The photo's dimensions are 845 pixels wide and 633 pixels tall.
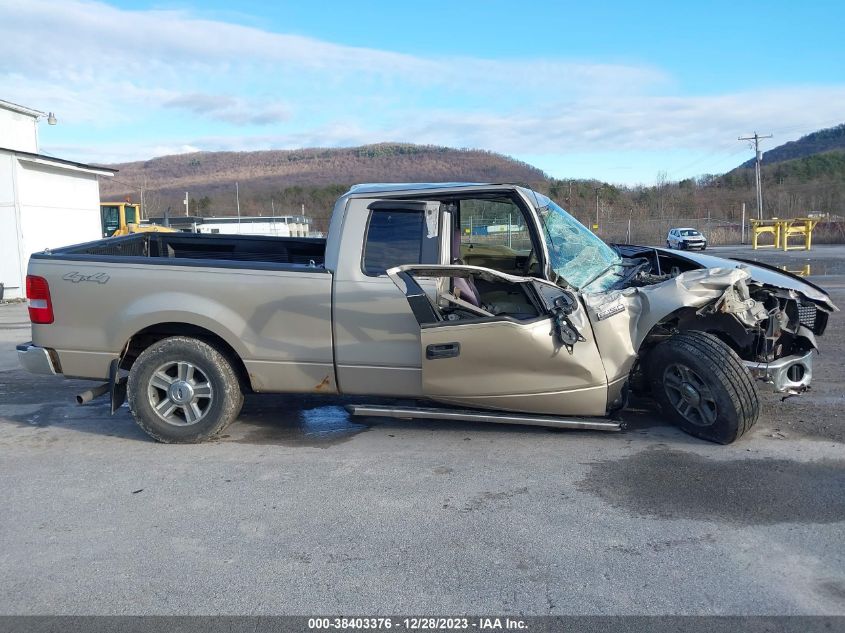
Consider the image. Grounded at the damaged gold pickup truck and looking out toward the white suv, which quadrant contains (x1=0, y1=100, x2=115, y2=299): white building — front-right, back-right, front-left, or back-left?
front-left

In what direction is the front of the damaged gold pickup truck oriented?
to the viewer's right

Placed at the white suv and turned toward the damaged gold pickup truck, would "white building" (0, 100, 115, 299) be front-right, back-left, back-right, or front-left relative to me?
front-right

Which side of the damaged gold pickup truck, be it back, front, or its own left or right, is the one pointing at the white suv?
left

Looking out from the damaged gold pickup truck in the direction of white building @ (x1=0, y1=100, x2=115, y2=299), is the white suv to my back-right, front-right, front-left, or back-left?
front-right

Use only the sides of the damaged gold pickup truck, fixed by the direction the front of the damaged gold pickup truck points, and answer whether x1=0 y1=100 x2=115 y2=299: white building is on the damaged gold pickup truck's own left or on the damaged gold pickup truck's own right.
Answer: on the damaged gold pickup truck's own left

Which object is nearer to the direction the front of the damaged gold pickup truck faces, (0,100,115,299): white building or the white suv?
the white suv
